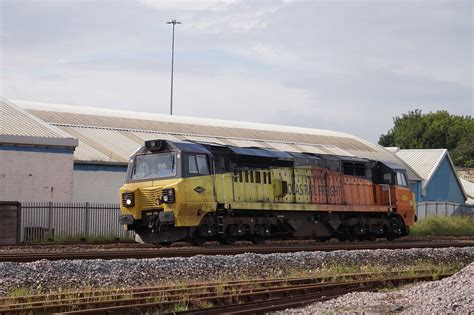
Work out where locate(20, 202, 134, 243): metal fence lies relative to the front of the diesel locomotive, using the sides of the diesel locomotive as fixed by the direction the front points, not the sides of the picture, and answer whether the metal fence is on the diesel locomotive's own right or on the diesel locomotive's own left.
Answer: on the diesel locomotive's own right

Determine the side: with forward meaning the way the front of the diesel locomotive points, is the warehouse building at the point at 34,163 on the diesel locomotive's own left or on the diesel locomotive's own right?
on the diesel locomotive's own right

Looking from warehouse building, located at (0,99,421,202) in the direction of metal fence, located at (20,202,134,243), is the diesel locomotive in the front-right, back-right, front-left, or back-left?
front-left

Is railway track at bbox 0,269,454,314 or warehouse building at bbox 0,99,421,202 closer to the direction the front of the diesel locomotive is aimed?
the railway track

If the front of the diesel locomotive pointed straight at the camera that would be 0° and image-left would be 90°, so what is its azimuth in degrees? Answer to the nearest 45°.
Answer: approximately 45°

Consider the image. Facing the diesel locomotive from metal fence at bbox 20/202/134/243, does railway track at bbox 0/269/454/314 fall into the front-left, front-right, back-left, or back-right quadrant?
front-right

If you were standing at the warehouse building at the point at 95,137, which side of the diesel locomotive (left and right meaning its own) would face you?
right
